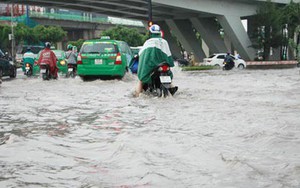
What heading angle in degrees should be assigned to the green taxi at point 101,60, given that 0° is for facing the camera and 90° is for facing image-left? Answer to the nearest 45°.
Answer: approximately 180°

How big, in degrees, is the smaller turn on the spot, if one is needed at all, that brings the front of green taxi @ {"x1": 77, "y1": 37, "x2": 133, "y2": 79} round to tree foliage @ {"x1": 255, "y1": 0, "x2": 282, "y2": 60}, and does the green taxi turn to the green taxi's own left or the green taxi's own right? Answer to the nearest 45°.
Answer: approximately 45° to the green taxi's own right

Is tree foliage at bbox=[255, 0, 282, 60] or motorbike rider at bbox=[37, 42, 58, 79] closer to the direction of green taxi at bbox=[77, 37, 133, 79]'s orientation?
the tree foliage

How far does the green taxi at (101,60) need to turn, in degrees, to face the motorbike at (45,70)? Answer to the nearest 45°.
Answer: approximately 90° to its left

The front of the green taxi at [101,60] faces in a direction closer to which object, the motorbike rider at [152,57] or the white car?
the white car

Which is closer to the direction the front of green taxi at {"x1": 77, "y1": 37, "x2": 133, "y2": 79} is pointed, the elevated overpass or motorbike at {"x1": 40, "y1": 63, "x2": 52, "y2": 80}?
the elevated overpass

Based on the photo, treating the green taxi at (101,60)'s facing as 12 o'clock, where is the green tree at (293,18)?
The green tree is roughly at 1 o'clock from the green taxi.

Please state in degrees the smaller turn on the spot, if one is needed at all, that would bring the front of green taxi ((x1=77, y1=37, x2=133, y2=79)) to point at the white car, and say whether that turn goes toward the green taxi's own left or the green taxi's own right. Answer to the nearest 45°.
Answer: approximately 45° to the green taxi's own right
